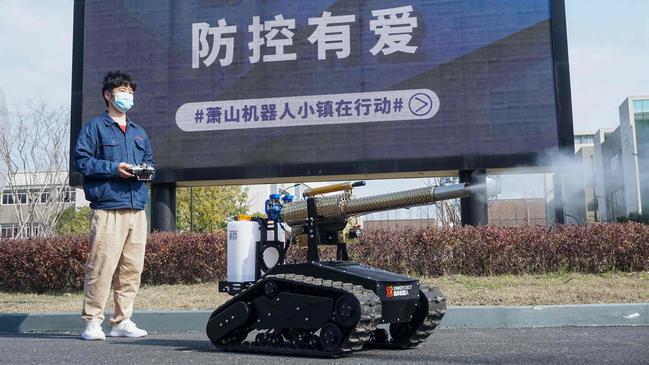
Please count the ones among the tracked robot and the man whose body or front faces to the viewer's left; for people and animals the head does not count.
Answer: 0

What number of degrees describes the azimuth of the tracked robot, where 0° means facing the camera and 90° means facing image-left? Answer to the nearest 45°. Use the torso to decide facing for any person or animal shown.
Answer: approximately 315°

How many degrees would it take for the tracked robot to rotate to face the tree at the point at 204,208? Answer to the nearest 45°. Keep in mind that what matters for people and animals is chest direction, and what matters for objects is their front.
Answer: approximately 135° to its left

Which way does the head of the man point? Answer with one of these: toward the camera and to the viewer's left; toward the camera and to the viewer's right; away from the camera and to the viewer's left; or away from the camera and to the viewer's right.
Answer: toward the camera and to the viewer's right

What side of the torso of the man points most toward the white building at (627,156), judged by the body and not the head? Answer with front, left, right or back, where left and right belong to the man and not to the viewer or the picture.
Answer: left

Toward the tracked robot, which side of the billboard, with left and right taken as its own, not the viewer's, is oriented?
front

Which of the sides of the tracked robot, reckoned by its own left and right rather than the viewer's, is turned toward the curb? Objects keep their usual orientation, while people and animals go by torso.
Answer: left

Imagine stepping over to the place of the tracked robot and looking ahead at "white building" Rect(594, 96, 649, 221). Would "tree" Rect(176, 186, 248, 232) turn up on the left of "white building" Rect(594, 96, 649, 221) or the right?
left

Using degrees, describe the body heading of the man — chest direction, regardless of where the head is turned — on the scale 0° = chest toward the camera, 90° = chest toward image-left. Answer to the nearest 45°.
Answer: approximately 315°

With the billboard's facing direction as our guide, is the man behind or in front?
in front
